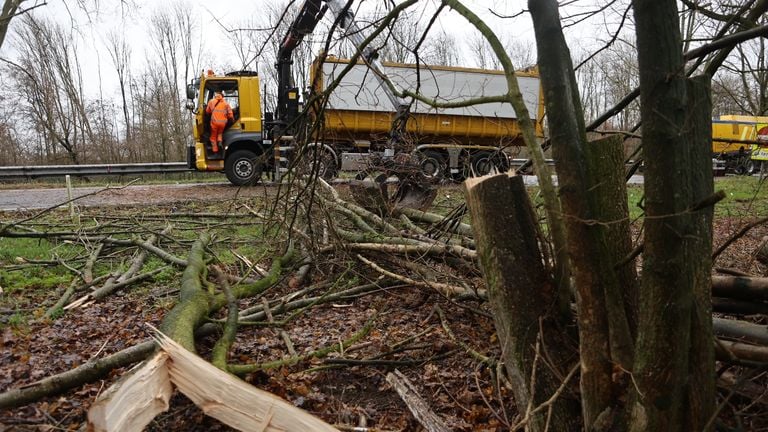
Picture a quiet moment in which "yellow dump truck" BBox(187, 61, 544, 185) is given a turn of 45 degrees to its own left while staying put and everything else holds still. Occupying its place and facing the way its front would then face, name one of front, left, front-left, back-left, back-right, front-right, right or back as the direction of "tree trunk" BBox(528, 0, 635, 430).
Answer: front-left

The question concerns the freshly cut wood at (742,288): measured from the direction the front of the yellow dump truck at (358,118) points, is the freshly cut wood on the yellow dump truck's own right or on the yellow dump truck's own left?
on the yellow dump truck's own left

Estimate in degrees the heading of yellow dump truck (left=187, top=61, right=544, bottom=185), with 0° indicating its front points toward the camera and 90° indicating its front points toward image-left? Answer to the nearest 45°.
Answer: approximately 90°

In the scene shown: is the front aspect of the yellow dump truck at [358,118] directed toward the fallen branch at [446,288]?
no

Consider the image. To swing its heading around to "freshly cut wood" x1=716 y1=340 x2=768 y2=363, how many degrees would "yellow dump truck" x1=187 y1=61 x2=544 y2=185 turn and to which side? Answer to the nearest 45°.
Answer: approximately 90° to its left

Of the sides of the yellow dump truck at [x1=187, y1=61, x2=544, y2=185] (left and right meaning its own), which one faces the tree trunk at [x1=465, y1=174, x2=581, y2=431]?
left

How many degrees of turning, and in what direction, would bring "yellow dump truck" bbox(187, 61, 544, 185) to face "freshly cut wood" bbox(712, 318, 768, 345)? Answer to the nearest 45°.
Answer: approximately 90° to its left

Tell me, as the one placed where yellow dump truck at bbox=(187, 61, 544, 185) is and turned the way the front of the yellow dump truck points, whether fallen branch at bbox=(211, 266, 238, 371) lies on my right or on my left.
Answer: on my left

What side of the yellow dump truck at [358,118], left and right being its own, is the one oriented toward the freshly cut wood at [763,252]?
left

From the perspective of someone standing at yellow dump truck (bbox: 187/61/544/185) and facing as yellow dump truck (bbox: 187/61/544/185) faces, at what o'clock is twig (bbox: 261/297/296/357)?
The twig is roughly at 9 o'clock from the yellow dump truck.

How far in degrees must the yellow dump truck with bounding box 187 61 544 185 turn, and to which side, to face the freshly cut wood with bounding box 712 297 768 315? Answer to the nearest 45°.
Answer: approximately 90° to its left

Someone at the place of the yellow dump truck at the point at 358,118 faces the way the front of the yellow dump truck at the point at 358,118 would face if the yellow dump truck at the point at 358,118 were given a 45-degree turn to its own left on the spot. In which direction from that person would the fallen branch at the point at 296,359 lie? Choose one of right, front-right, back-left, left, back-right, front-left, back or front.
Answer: front-left

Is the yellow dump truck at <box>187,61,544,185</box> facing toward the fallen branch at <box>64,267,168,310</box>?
no

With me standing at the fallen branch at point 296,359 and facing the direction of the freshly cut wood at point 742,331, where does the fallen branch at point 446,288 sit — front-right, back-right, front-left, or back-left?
front-left

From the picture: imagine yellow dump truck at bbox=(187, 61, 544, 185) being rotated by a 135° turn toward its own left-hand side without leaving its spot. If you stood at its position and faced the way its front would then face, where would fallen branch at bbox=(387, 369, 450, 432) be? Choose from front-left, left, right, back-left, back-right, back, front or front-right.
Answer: front-right

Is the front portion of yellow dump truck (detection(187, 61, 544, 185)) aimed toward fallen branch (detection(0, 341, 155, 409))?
no
